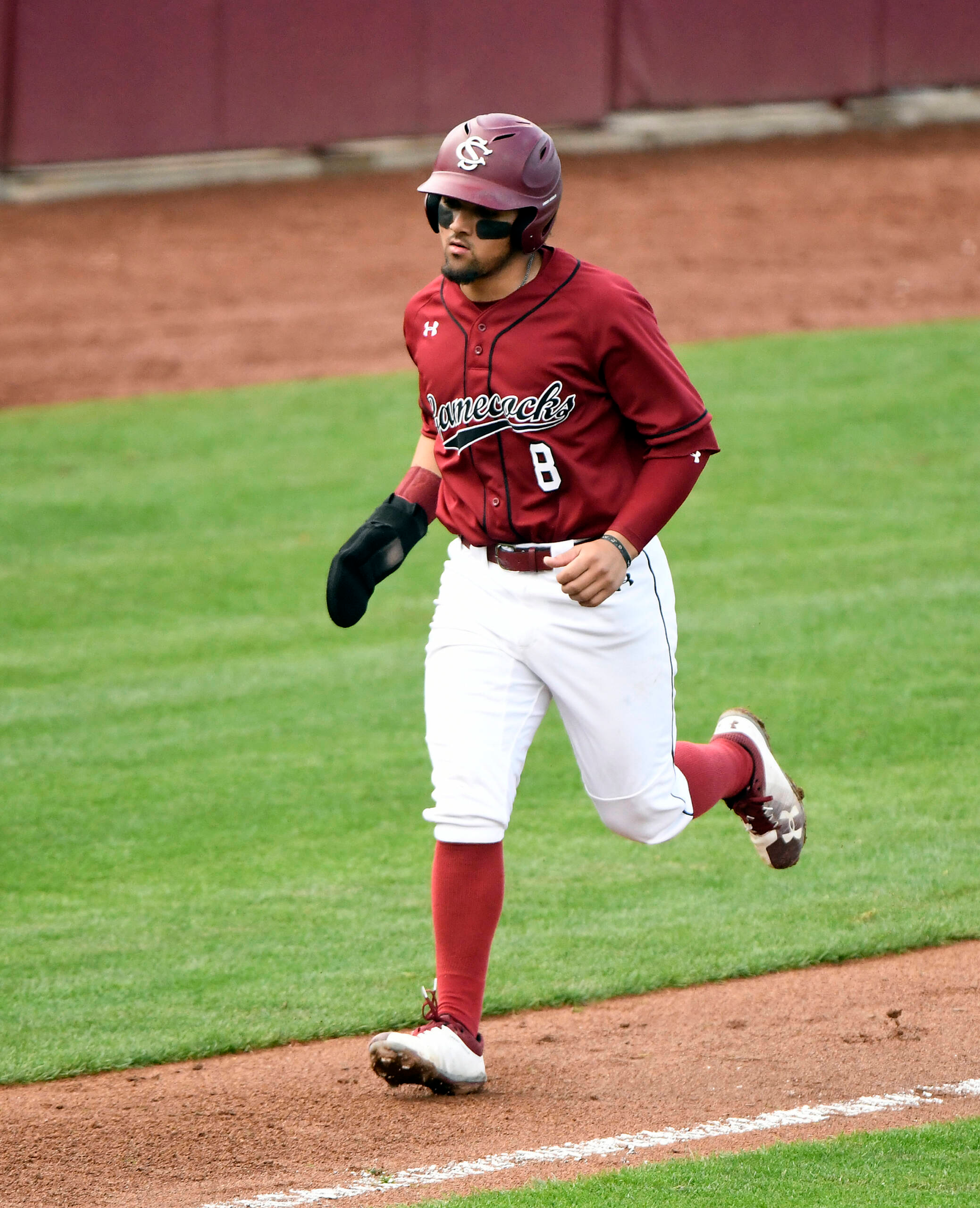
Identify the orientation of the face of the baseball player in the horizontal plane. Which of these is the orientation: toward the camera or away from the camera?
toward the camera

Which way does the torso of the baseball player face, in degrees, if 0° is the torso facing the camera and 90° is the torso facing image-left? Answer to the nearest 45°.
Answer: approximately 45°
